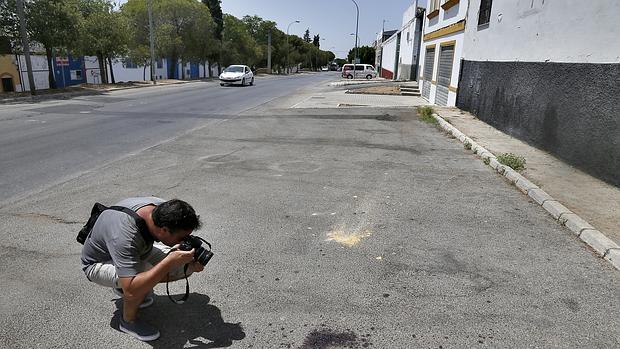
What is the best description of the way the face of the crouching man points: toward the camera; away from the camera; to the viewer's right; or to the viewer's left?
to the viewer's right

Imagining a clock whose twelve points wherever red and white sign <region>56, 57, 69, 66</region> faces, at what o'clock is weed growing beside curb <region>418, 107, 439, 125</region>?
The weed growing beside curb is roughly at 1 o'clock from the red and white sign.

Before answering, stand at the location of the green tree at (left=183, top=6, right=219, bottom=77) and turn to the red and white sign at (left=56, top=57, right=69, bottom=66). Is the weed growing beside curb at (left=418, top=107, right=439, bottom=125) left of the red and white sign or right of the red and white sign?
left

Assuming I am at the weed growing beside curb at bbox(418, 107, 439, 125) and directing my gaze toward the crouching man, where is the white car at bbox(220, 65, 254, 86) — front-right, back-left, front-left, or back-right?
back-right

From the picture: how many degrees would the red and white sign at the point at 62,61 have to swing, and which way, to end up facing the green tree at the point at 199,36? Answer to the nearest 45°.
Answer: approximately 135° to its left

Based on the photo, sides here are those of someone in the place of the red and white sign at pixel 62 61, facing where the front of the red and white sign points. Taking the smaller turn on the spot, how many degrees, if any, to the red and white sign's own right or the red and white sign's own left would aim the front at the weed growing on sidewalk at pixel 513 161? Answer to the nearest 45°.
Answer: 0° — it already faces it

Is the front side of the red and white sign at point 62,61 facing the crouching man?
yes

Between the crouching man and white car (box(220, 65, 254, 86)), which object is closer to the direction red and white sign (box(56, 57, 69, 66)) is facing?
the crouching man

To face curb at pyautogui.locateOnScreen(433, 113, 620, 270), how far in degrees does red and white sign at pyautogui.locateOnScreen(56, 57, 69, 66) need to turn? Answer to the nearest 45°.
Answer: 0° — it already faces it

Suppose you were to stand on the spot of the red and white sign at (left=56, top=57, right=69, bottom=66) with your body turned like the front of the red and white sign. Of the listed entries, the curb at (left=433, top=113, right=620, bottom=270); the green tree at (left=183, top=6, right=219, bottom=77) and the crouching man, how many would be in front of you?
2

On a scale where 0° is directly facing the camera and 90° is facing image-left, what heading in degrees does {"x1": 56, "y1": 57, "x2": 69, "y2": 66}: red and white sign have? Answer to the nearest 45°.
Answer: approximately 0°

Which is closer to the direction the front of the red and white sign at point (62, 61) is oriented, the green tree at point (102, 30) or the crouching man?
the crouching man
